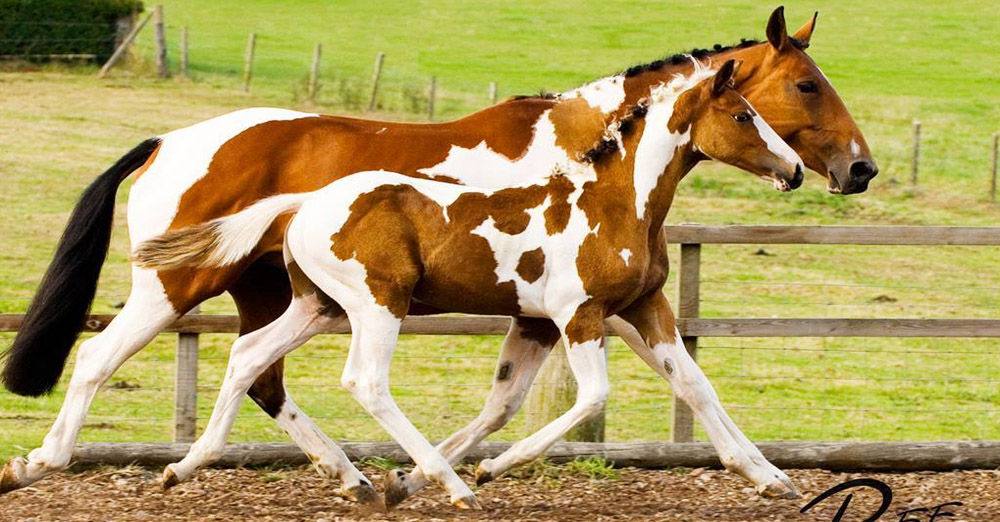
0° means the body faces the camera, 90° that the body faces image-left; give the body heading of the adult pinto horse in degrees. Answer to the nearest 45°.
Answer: approximately 270°

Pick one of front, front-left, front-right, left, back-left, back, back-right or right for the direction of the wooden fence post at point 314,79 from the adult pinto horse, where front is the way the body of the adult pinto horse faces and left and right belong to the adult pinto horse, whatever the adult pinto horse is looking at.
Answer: left

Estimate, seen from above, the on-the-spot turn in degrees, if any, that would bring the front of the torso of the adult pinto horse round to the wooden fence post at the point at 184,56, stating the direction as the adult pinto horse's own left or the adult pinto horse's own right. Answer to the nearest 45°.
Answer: approximately 90° to the adult pinto horse's own left

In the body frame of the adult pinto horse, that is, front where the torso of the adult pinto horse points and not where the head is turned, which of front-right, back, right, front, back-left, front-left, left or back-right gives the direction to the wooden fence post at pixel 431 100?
left

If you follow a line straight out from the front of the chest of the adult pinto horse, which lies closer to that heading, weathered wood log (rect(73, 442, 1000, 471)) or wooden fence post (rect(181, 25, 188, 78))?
the weathered wood log

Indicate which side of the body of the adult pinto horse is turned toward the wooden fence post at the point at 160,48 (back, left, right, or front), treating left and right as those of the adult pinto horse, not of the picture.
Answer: left

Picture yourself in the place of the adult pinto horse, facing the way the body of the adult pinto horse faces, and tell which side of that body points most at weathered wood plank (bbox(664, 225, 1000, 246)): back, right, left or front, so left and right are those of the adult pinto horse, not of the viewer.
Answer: front

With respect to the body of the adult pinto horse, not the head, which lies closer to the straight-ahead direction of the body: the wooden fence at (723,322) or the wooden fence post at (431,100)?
the wooden fence

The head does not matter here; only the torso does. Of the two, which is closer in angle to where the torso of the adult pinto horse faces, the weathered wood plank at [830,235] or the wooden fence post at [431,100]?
the weathered wood plank

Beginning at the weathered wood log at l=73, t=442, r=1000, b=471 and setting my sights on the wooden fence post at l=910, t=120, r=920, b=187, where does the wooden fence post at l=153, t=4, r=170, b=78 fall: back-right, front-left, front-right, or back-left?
front-left
